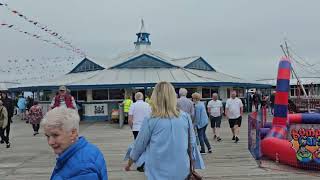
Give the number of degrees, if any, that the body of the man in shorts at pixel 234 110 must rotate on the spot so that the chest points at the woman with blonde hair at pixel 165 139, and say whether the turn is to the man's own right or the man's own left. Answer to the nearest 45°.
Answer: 0° — they already face them

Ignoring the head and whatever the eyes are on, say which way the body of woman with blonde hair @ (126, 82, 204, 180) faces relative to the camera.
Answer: away from the camera

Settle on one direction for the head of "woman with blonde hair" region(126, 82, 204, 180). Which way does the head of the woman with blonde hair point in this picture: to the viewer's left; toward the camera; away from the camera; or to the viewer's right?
away from the camera

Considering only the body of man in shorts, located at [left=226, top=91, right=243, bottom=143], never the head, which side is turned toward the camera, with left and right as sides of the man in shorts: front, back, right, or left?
front

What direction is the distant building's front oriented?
toward the camera

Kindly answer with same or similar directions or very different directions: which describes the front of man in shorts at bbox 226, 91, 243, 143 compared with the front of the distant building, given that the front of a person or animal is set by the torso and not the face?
same or similar directions

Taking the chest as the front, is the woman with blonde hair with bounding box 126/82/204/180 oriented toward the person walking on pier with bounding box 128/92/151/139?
yes

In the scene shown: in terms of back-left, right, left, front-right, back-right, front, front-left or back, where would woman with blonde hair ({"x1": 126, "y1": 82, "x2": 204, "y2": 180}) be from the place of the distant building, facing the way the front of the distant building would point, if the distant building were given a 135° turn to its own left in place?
back-right

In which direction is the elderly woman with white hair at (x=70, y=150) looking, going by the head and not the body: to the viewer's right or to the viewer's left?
to the viewer's left
